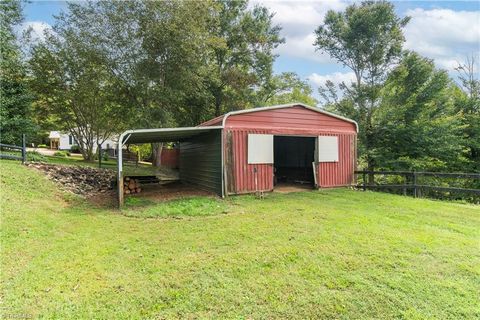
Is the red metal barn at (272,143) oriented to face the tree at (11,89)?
no

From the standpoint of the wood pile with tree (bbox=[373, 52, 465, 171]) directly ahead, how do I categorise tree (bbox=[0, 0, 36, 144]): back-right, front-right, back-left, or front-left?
back-left

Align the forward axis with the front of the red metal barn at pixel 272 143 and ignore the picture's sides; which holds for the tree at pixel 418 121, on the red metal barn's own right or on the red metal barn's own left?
on the red metal barn's own left

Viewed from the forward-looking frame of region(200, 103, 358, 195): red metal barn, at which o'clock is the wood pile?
The wood pile is roughly at 3 o'clock from the red metal barn.

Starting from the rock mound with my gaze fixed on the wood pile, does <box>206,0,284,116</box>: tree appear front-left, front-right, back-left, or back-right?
front-left

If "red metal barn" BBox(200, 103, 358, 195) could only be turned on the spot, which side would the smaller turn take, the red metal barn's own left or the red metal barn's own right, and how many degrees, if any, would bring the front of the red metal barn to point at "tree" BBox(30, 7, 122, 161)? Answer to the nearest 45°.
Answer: approximately 135° to the red metal barn's own right

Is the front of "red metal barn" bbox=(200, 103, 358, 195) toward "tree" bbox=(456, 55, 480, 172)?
no

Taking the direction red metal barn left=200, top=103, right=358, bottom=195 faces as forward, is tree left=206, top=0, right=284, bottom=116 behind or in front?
behind

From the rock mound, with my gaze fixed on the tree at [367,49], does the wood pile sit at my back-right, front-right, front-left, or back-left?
front-right

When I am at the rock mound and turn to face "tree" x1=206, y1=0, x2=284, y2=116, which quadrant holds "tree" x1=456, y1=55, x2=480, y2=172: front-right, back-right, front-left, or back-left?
front-right

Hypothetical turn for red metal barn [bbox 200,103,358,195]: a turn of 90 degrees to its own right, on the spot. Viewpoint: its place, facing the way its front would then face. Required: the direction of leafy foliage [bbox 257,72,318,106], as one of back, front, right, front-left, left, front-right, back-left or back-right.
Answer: right

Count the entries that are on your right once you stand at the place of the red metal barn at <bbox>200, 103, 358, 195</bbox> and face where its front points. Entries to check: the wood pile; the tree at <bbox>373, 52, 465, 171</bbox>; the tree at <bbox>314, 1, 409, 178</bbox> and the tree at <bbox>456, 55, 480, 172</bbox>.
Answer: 1

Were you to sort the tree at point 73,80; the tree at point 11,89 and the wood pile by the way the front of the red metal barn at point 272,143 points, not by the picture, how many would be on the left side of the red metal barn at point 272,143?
0

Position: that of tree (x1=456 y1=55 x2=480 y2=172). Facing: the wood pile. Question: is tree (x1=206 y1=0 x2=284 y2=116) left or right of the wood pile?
right

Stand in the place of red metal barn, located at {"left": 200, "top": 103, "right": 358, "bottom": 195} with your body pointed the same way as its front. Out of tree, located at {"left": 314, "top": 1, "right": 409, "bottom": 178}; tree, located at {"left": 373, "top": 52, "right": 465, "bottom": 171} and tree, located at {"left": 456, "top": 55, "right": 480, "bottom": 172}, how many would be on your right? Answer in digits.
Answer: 0

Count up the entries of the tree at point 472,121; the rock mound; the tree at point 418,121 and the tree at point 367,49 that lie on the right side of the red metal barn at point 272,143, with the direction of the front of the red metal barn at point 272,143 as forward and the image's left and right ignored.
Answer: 1

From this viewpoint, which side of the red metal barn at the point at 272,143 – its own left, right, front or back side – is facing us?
front

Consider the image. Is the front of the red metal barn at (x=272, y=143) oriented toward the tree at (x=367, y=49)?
no

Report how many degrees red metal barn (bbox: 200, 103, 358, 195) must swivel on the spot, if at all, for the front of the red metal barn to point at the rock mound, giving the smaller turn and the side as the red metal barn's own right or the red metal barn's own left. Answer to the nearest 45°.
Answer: approximately 90° to the red metal barn's own right
